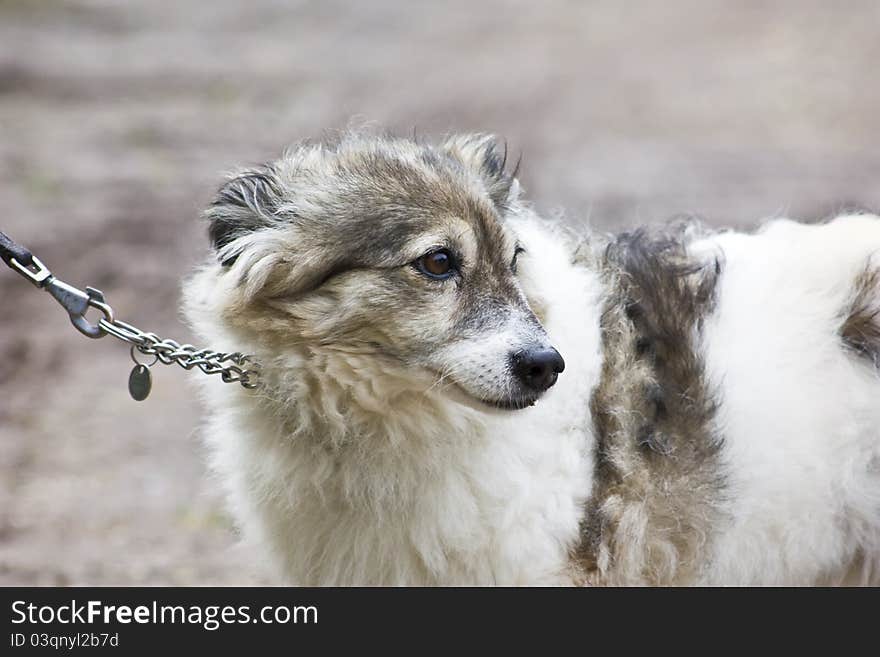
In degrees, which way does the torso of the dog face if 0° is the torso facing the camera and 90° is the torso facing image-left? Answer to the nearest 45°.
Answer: approximately 90°

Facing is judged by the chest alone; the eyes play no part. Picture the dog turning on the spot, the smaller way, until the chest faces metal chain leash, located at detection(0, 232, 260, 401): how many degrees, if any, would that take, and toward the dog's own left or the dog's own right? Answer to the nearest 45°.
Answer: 0° — it already faces it

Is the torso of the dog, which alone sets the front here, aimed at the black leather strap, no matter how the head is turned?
yes
